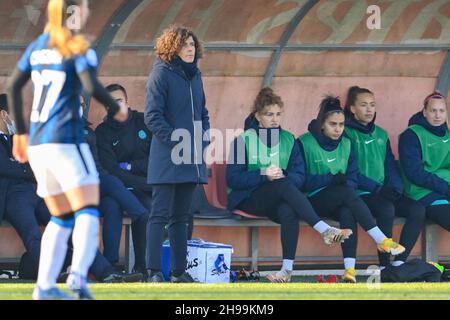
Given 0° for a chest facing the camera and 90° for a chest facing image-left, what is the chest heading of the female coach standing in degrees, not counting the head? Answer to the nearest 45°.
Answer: approximately 315°
